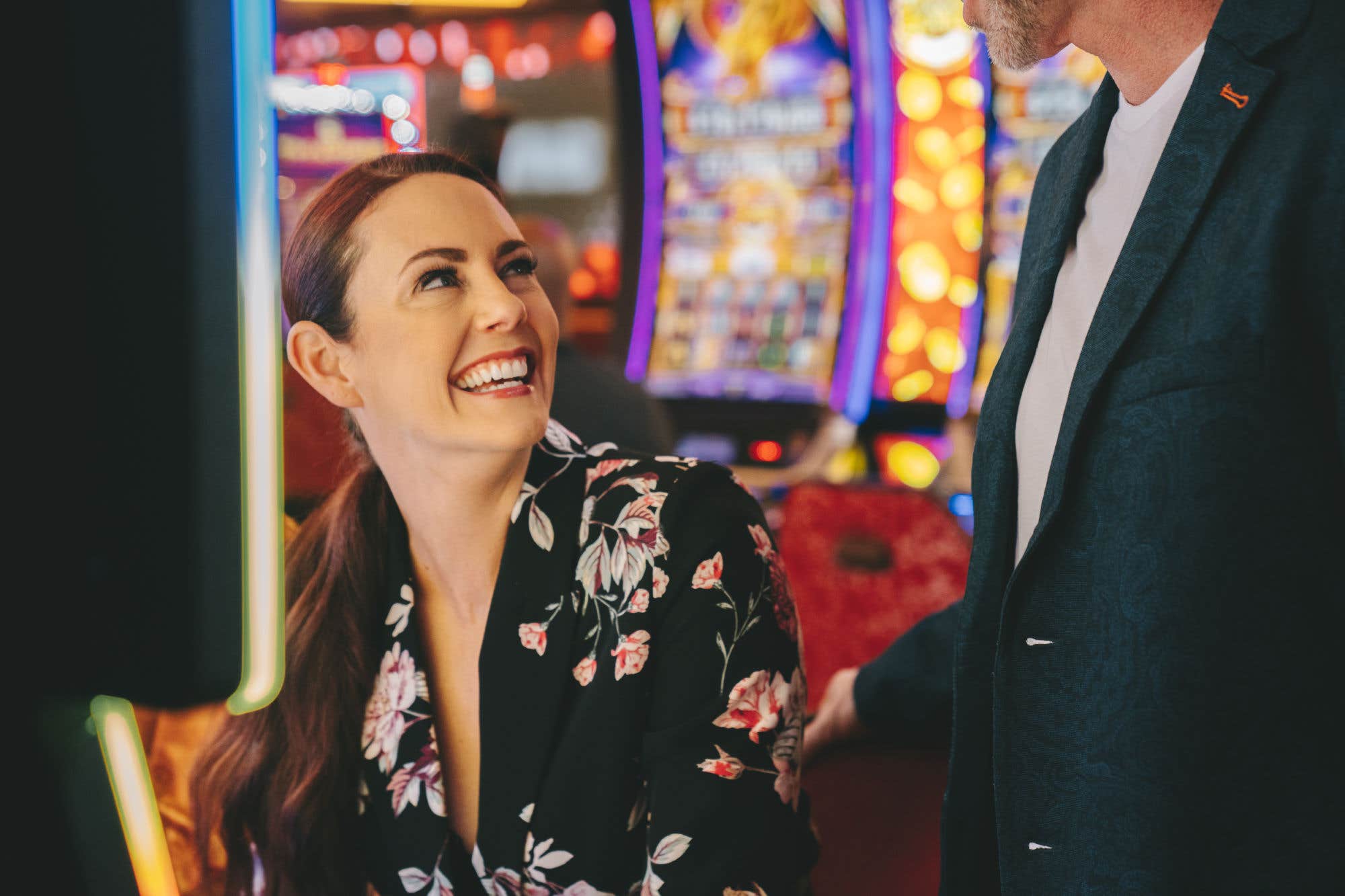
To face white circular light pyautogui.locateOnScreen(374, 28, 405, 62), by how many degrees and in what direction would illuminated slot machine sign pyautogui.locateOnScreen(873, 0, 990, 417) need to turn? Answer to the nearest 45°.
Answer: approximately 135° to its right

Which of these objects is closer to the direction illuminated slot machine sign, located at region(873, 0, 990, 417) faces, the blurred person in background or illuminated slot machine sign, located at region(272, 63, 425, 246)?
the blurred person in background

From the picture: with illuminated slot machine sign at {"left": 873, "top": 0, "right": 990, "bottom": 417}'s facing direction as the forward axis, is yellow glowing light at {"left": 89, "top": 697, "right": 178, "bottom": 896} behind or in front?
in front

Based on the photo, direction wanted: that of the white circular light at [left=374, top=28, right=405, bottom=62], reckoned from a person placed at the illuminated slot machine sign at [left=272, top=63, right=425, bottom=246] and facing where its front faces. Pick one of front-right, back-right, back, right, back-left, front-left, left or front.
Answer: back

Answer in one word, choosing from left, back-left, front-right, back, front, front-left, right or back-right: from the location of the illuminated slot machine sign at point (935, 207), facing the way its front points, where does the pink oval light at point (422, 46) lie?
back-right

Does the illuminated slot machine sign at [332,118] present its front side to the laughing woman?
yes

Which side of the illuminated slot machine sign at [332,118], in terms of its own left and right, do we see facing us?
front

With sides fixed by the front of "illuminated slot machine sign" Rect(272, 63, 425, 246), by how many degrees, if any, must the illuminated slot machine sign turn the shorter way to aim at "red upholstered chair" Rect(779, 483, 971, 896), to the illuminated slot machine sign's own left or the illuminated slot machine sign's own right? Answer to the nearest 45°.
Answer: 0° — it already faces it

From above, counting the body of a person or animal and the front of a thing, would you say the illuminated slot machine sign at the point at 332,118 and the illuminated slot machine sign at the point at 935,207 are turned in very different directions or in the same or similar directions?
same or similar directions

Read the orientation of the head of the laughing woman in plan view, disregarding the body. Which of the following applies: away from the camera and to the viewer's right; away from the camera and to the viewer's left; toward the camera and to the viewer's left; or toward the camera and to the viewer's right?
toward the camera and to the viewer's right

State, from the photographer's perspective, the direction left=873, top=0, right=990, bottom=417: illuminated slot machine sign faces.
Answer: facing the viewer

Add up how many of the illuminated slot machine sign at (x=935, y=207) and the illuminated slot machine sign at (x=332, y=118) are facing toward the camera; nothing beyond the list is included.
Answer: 2
